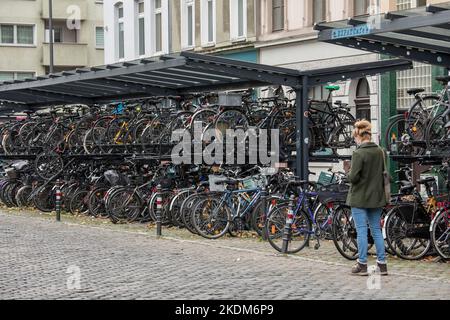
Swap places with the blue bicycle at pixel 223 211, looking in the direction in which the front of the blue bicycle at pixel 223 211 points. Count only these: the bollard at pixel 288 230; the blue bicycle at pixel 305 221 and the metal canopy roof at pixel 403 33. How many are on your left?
0

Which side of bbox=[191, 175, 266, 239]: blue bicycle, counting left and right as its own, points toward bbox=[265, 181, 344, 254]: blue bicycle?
right

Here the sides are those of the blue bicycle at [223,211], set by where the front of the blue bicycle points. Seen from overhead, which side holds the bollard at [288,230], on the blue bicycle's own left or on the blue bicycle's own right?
on the blue bicycle's own right

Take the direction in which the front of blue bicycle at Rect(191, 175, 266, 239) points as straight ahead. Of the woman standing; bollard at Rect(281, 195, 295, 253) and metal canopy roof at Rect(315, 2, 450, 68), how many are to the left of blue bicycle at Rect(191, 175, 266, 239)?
0

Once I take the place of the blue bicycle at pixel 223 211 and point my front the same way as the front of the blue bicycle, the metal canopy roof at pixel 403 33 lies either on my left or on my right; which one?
on my right
